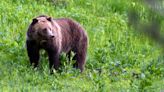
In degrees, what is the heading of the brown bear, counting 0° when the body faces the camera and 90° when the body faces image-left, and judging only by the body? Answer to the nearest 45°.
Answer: approximately 45°
